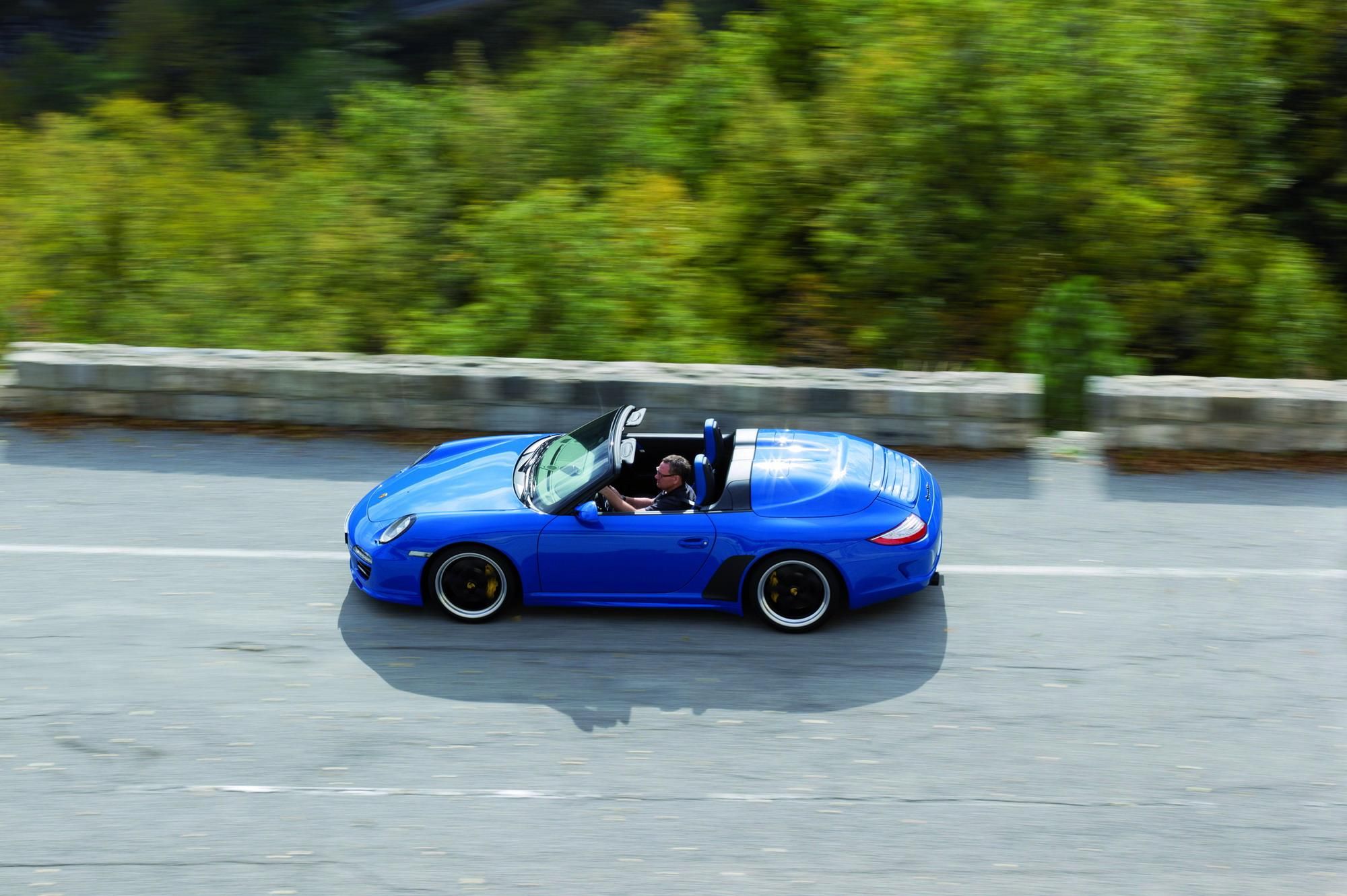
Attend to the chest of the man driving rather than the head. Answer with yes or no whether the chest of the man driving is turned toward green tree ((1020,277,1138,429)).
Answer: no

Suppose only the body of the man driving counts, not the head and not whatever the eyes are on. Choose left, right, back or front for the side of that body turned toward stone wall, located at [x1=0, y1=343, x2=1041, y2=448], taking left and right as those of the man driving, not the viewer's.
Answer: right

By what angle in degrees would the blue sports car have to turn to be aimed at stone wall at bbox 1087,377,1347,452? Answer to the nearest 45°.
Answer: approximately 135° to its right

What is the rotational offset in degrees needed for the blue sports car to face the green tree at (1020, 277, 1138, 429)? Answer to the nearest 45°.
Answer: approximately 135° to its right

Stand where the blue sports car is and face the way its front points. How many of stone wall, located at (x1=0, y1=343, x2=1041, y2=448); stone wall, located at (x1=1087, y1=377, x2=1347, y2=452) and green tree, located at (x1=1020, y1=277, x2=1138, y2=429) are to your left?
0

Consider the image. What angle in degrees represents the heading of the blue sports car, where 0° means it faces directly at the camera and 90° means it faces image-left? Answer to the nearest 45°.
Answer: approximately 90°

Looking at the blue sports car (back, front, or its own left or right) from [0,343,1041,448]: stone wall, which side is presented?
right

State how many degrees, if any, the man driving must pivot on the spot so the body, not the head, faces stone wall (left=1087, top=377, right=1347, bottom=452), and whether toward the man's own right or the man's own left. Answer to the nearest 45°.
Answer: approximately 135° to the man's own right

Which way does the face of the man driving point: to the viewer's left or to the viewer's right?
to the viewer's left

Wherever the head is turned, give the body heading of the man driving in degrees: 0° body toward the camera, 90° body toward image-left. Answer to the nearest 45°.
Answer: approximately 90°
